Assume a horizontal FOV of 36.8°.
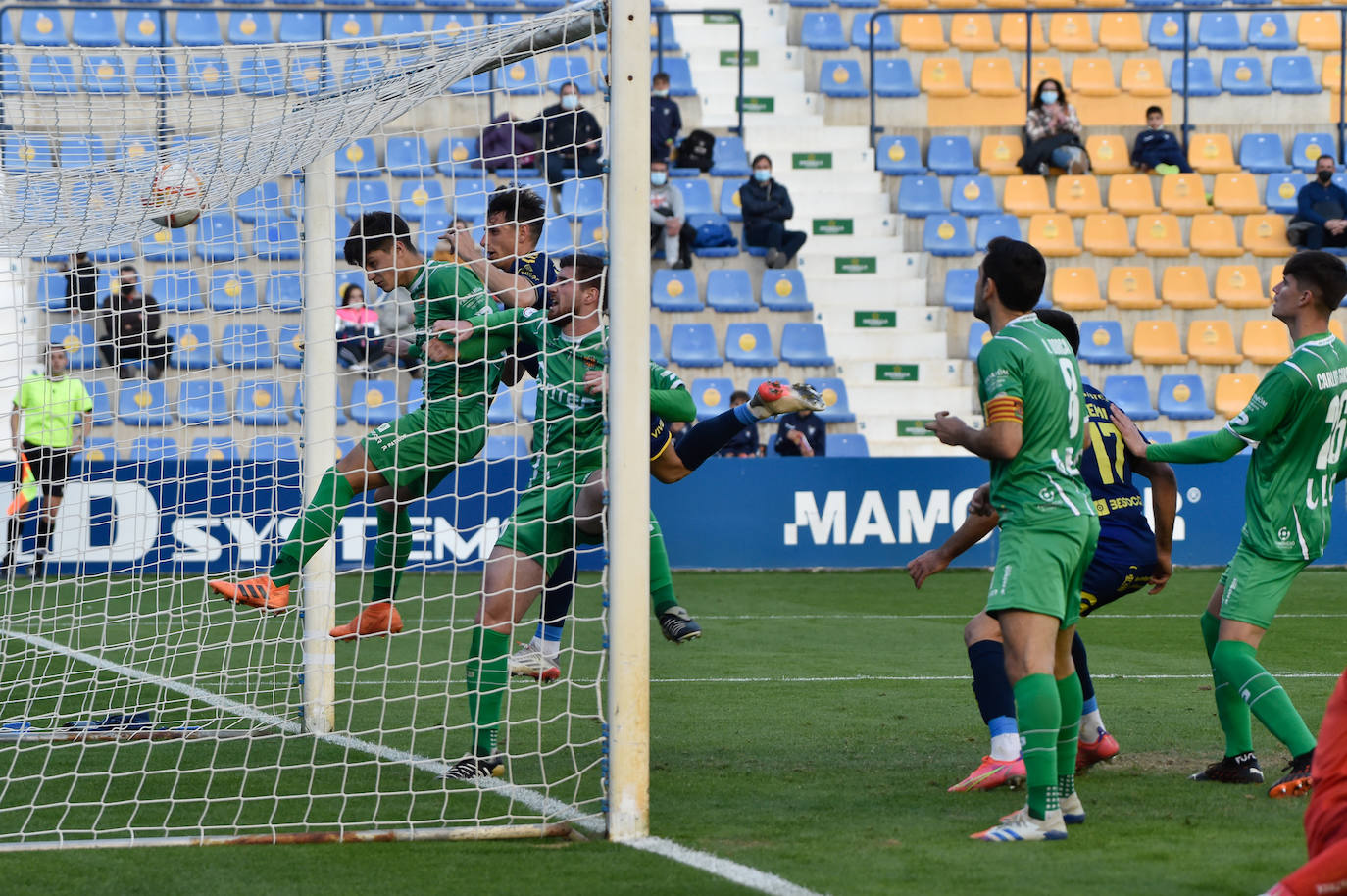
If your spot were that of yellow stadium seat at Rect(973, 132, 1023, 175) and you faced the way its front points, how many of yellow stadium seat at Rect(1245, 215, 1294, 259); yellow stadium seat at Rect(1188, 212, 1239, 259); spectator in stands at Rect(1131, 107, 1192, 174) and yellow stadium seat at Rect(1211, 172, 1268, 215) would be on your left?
4

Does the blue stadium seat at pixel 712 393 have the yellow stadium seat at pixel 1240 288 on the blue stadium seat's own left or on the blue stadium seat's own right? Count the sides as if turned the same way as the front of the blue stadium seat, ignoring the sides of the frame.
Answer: on the blue stadium seat's own left

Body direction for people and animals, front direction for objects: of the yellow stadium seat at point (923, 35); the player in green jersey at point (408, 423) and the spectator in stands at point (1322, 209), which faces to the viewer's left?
the player in green jersey

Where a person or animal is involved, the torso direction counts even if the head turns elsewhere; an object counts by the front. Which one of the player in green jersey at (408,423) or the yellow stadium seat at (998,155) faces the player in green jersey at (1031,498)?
the yellow stadium seat

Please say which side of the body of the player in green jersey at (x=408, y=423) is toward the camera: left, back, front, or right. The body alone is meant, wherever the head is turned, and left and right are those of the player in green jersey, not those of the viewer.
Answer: left

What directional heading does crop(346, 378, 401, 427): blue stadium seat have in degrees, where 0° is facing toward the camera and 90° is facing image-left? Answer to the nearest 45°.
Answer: approximately 0°

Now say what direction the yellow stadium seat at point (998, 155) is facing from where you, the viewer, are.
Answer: facing the viewer

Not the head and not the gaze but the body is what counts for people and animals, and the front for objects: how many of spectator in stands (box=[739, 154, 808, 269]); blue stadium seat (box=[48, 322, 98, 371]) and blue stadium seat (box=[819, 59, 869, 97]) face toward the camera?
3

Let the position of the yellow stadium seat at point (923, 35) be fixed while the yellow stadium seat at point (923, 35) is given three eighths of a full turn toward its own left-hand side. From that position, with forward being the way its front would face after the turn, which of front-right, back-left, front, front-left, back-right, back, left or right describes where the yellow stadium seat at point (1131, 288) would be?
right

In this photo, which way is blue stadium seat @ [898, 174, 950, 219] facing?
toward the camera
